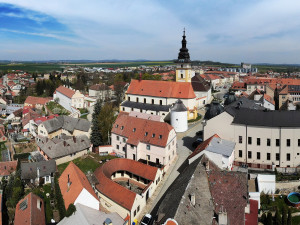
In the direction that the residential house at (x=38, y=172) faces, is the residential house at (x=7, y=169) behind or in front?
behind

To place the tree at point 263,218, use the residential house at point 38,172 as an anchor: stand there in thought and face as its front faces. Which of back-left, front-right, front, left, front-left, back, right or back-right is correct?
front-left

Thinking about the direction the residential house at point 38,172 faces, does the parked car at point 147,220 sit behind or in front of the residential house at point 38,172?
in front

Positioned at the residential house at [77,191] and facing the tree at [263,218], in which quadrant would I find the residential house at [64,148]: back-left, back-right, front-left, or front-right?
back-left

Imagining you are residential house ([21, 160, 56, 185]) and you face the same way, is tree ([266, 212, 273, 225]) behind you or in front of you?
in front

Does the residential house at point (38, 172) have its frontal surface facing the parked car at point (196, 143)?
no

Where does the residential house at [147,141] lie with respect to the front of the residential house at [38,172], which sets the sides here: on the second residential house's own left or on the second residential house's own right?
on the second residential house's own left

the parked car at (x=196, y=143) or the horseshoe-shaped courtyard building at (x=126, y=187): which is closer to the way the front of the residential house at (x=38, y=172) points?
the horseshoe-shaped courtyard building

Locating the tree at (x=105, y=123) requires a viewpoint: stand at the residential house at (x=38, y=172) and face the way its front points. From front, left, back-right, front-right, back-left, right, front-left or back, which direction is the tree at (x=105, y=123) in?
back-left

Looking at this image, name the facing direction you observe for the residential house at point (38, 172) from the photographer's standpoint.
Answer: facing the viewer

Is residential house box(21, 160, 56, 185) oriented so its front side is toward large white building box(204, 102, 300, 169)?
no

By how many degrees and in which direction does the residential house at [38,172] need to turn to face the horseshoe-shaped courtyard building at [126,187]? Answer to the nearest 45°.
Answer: approximately 45° to its left

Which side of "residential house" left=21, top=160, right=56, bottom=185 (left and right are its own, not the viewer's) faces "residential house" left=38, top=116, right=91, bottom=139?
back

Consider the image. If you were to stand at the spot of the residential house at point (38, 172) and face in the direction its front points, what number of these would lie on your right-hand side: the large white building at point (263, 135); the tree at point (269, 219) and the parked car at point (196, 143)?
0

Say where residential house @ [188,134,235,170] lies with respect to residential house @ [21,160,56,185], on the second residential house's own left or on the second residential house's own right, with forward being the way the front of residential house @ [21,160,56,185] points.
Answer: on the second residential house's own left

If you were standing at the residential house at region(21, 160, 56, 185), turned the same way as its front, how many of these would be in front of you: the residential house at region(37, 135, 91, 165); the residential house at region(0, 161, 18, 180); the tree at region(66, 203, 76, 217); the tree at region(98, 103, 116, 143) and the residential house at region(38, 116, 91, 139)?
1
